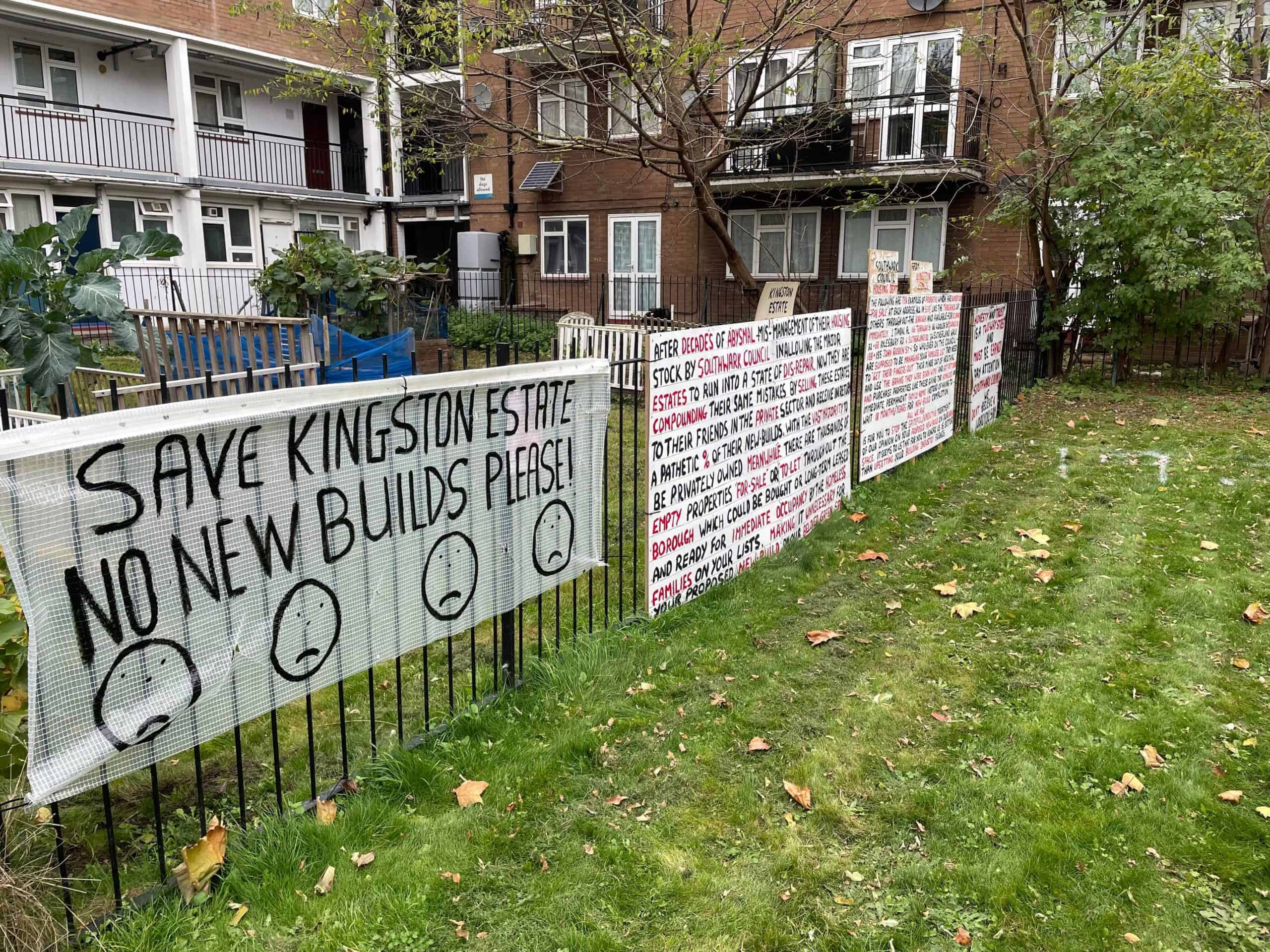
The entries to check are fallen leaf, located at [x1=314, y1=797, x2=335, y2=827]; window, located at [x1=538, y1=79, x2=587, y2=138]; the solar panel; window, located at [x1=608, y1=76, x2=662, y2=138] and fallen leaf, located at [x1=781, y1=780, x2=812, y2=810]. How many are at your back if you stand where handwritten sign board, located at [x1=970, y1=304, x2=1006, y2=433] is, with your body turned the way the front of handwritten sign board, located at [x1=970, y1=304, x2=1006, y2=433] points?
3

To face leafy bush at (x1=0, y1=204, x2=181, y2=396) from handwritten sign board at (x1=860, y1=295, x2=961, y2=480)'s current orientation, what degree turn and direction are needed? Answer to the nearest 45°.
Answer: approximately 90° to its right

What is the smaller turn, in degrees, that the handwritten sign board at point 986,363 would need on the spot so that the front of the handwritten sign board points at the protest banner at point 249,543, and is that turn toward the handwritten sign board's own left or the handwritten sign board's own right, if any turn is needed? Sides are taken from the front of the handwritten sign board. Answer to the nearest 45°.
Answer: approximately 45° to the handwritten sign board's own right

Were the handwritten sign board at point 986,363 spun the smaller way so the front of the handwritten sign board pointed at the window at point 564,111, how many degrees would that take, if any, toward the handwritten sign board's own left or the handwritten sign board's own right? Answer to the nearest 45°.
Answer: approximately 180°

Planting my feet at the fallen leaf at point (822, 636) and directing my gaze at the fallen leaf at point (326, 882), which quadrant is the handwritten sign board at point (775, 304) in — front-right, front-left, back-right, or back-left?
back-right

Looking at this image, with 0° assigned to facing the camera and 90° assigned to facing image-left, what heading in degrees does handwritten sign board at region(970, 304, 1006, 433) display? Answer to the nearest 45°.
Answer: approximately 315°

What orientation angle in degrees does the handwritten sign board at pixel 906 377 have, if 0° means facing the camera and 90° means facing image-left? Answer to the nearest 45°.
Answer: approximately 315°

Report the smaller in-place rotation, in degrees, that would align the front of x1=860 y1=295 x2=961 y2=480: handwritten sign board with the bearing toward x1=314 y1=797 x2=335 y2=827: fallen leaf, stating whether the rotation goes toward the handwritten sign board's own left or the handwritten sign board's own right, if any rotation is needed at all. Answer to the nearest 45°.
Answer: approximately 45° to the handwritten sign board's own right

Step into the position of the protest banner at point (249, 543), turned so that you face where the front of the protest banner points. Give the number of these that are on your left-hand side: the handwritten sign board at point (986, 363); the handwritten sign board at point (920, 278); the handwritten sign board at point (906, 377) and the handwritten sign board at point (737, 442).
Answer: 4

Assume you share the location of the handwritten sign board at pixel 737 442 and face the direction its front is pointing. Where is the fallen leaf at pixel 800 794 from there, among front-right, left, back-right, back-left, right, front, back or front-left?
front-right

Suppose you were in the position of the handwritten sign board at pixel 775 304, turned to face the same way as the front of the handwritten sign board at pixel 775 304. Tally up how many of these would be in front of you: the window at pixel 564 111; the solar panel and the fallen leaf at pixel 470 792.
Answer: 1

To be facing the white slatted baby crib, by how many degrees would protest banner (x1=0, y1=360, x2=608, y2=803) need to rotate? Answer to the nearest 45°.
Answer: approximately 90° to its left

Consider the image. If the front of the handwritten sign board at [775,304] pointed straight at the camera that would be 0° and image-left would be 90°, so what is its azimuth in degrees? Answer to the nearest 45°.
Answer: approximately 0°

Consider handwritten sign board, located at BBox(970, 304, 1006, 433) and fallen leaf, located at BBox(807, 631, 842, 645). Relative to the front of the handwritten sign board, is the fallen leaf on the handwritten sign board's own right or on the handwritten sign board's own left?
on the handwritten sign board's own right
